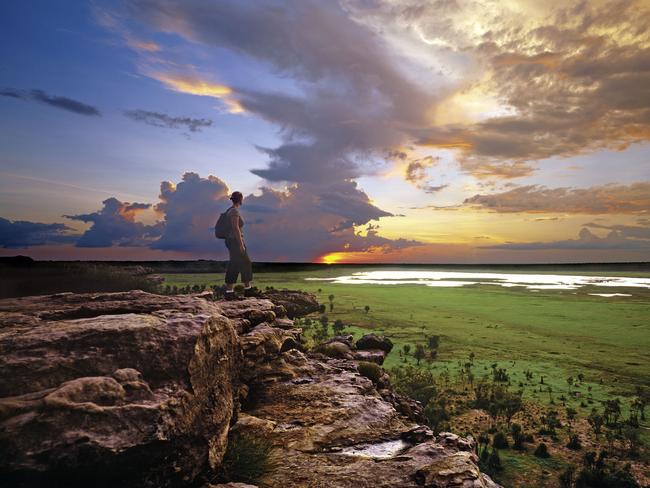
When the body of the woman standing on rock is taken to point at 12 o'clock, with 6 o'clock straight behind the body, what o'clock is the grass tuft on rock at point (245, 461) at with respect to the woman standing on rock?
The grass tuft on rock is roughly at 3 o'clock from the woman standing on rock.

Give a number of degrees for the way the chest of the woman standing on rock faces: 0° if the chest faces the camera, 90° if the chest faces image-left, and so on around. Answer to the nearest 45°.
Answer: approximately 270°

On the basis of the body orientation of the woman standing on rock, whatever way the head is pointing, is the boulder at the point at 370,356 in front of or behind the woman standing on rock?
in front

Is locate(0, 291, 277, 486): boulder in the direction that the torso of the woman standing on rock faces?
no

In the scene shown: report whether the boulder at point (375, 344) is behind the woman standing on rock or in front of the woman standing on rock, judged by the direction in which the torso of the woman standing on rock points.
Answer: in front

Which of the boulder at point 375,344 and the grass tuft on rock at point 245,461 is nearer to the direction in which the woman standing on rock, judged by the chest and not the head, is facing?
the boulder
